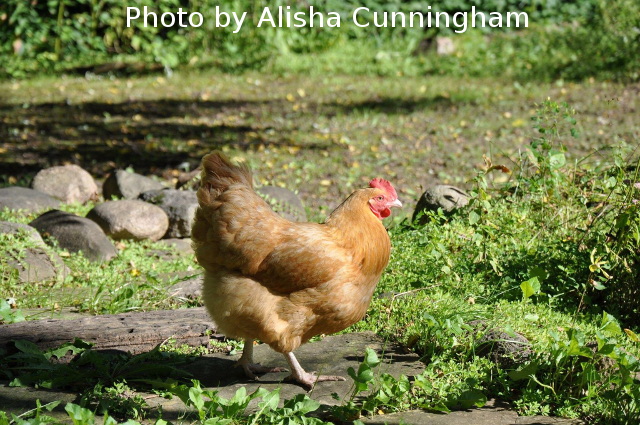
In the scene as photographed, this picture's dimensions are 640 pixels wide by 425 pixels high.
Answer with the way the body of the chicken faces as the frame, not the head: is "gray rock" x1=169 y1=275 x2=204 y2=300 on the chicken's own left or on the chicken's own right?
on the chicken's own left

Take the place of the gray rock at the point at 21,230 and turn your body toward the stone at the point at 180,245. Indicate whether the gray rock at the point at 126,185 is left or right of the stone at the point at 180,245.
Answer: left

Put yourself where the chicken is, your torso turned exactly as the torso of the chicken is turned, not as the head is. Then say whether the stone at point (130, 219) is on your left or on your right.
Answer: on your left

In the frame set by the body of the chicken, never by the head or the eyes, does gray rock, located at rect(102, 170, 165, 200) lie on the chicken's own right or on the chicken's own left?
on the chicken's own left

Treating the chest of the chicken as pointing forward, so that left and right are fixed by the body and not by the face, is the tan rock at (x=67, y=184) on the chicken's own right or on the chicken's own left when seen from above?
on the chicken's own left

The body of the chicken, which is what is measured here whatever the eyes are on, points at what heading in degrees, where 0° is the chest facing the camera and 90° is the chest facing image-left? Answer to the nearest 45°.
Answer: approximately 270°

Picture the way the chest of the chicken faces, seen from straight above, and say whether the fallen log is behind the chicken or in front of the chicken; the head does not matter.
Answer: behind

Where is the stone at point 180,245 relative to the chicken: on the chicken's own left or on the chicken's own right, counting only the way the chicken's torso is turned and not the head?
on the chicken's own left

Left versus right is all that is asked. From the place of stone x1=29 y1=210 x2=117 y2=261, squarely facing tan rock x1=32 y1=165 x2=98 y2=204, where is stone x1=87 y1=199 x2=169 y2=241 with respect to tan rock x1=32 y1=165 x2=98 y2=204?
right

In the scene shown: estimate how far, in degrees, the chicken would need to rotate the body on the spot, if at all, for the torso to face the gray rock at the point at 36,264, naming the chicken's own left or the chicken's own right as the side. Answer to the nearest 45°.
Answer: approximately 135° to the chicken's own left

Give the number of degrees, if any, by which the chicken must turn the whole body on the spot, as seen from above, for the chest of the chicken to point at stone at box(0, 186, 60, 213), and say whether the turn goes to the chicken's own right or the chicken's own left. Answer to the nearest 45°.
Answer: approximately 135° to the chicken's own left
